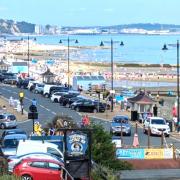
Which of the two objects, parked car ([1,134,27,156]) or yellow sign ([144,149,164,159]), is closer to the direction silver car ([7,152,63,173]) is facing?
the yellow sign

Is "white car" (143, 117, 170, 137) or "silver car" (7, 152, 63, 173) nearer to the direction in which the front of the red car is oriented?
the white car

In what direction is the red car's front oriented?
to the viewer's right

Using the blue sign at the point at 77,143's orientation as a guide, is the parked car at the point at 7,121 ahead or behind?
behind
